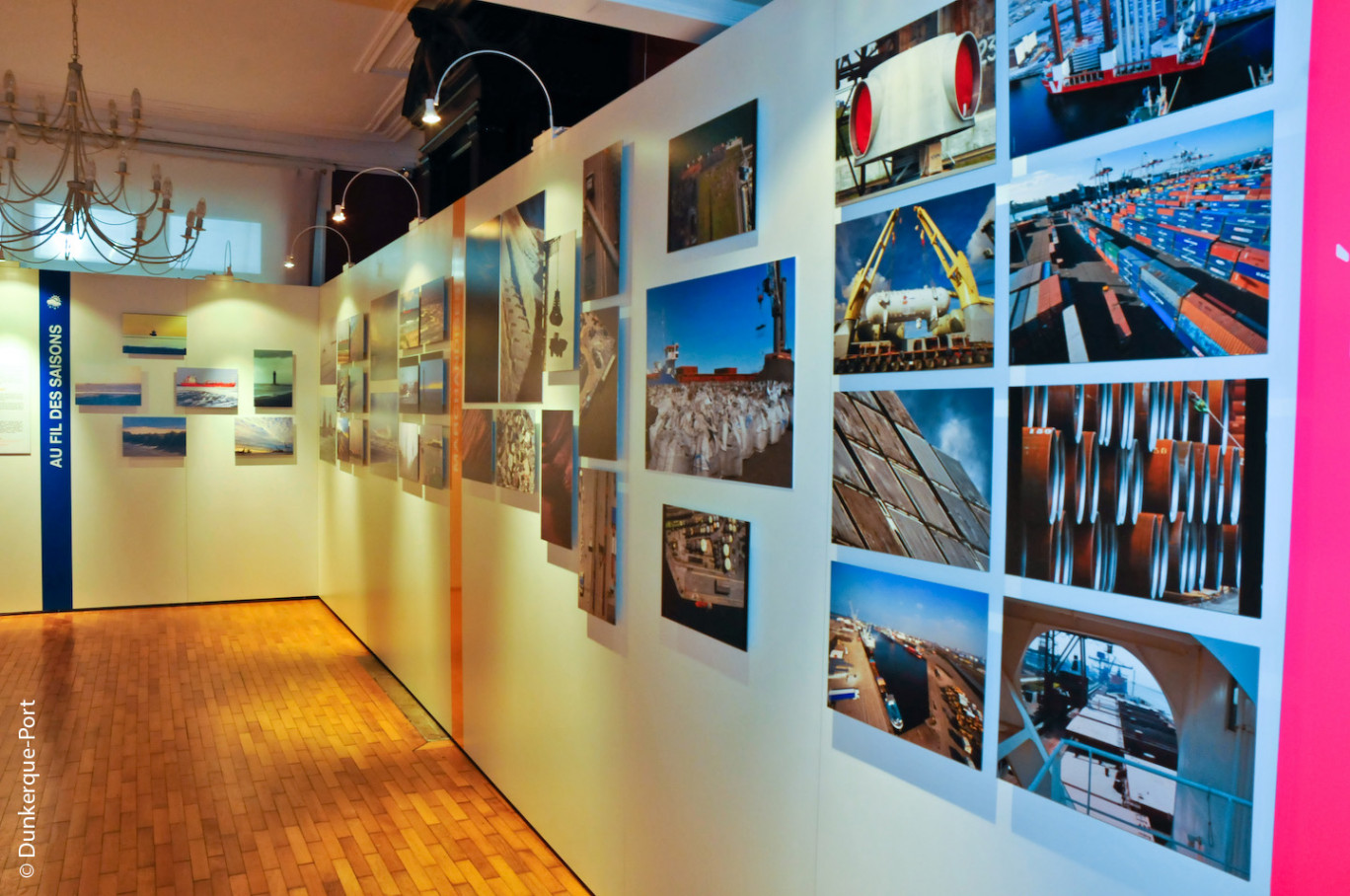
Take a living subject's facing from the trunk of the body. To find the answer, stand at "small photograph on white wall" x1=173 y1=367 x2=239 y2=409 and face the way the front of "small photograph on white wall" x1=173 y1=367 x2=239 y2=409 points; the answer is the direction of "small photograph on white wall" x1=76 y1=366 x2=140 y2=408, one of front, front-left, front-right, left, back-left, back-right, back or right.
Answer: right

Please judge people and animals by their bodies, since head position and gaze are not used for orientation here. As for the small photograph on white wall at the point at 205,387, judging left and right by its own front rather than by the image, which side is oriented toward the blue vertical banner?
right

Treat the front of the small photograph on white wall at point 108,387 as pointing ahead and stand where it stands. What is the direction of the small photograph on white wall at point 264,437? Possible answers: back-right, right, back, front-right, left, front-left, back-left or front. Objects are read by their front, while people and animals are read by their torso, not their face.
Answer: left

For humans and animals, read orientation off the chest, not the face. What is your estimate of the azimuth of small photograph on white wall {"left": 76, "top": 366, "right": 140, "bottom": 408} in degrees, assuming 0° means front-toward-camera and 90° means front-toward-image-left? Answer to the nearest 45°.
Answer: approximately 0°

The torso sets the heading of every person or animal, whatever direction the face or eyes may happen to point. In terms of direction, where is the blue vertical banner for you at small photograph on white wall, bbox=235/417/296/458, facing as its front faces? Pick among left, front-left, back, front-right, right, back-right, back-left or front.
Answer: right

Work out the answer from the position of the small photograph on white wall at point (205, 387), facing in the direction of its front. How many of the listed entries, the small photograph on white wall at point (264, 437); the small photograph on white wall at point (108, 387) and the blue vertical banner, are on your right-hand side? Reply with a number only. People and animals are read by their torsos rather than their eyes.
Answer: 2
